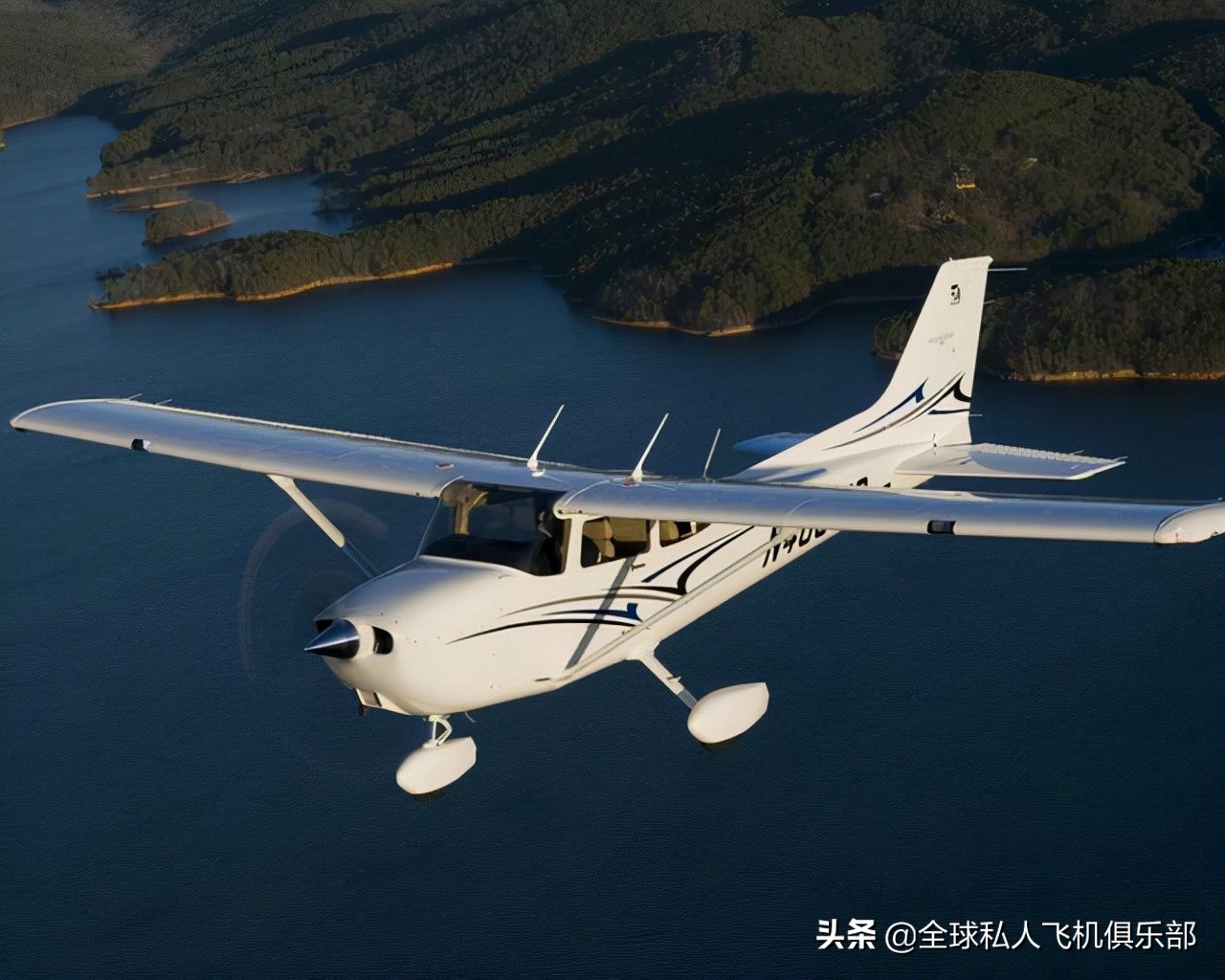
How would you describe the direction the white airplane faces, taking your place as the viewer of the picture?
facing the viewer and to the left of the viewer
